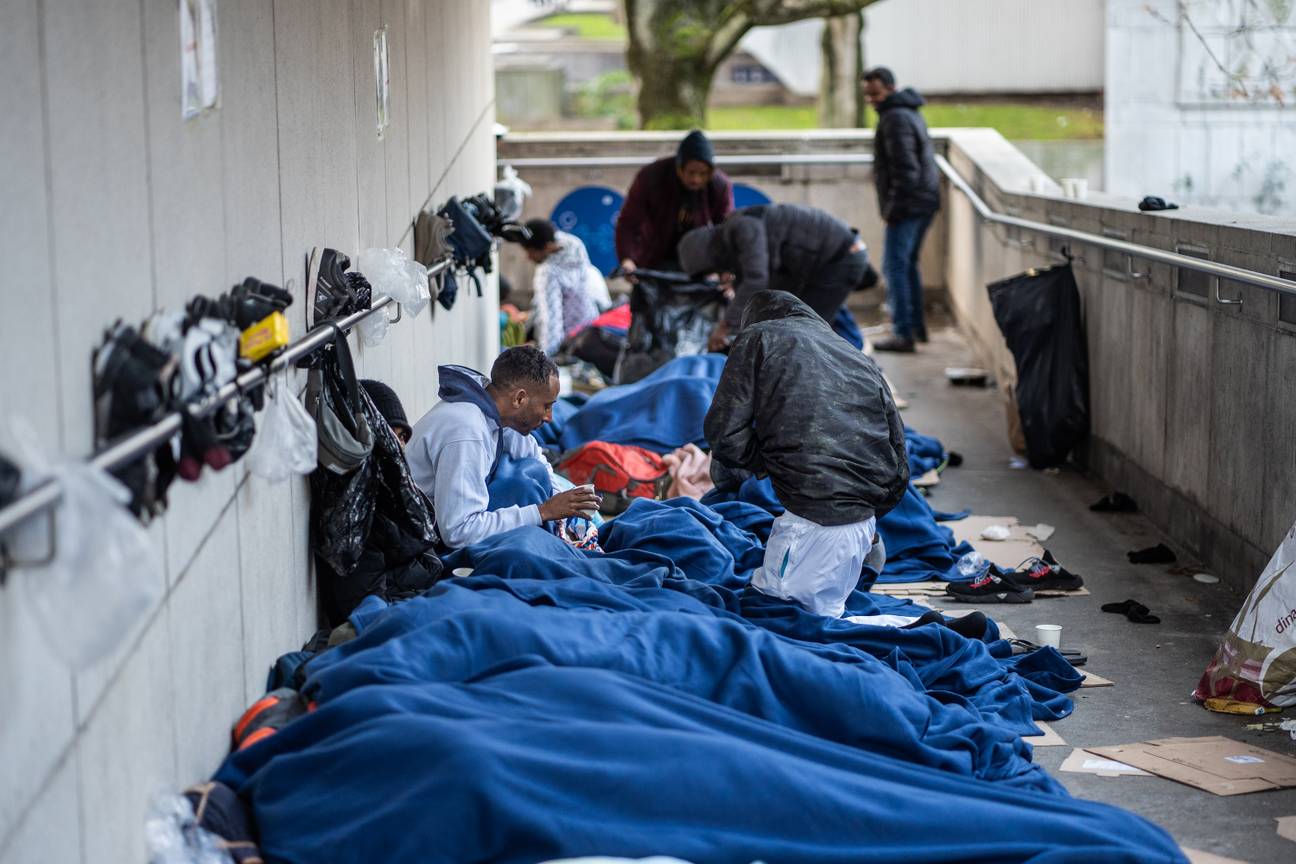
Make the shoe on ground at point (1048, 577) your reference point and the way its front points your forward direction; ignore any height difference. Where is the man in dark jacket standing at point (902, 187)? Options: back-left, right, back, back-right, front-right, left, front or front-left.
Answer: left

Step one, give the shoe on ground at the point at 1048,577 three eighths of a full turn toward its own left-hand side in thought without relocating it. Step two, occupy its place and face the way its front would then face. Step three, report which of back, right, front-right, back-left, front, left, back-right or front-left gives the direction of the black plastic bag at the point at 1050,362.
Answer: front-right

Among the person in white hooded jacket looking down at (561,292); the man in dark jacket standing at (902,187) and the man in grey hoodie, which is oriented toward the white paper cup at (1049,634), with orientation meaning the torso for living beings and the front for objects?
the man in grey hoodie

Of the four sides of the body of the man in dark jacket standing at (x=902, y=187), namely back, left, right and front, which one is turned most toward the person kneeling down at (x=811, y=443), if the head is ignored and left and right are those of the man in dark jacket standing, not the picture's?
left

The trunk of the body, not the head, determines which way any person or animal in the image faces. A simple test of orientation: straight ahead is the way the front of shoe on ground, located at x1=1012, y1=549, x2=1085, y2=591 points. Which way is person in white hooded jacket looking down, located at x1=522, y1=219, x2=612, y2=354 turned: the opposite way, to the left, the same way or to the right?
the opposite way

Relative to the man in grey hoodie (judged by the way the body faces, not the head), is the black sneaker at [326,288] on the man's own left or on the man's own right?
on the man's own right

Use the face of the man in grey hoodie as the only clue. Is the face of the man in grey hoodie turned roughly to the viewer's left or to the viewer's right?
to the viewer's right

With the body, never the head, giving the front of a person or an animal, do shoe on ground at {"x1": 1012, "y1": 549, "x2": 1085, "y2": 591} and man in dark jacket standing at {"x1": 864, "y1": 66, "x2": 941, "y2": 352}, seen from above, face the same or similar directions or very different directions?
very different directions

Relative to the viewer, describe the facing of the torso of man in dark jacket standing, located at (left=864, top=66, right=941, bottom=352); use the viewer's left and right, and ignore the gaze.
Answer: facing to the left of the viewer

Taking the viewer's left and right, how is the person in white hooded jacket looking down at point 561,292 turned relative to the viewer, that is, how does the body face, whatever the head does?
facing to the left of the viewer

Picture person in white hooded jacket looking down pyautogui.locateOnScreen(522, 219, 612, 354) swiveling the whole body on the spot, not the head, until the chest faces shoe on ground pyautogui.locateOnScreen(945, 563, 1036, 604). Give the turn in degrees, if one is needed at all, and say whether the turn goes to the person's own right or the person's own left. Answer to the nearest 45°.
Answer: approximately 90° to the person's own left

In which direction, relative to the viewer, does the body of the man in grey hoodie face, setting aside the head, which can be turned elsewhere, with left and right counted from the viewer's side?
facing to the right of the viewer

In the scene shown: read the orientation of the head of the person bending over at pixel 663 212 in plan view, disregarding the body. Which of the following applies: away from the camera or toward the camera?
toward the camera
